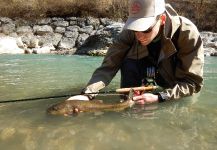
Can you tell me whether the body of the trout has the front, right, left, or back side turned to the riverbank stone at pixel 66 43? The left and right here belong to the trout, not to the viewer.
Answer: right

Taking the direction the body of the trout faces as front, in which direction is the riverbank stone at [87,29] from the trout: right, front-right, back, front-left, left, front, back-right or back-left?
right

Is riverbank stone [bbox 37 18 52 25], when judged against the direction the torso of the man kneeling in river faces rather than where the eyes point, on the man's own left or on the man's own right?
on the man's own right

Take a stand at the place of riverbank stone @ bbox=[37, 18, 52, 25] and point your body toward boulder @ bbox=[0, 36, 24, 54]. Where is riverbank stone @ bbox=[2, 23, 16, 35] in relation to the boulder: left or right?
right

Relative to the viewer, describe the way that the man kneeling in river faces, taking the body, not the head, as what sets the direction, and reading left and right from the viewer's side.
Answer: facing the viewer and to the left of the viewer

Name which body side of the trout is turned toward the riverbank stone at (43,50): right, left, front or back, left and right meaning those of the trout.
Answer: right

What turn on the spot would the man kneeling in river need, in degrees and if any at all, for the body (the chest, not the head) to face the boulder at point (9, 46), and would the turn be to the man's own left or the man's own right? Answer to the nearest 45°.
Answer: approximately 90° to the man's own right

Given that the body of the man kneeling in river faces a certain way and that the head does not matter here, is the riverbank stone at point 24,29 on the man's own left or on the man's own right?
on the man's own right

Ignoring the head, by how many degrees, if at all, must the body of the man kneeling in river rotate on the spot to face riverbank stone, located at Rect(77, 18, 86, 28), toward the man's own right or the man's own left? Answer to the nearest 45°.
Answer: approximately 135° to the man's own right

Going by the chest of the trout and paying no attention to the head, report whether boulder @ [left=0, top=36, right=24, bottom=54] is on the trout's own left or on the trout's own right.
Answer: on the trout's own right

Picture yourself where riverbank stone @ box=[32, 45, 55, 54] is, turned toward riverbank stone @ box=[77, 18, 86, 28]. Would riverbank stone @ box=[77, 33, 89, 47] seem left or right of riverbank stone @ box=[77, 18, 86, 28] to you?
right

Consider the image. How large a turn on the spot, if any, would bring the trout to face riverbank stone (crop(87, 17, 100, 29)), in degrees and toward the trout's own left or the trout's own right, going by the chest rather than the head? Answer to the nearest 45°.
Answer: approximately 90° to the trout's own right

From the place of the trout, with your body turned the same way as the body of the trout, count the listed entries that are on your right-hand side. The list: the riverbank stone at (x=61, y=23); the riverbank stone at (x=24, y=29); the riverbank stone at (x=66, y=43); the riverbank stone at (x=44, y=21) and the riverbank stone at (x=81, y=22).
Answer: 5

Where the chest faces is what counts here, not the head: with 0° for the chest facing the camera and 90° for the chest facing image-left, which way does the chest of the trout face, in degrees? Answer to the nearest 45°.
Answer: approximately 90°

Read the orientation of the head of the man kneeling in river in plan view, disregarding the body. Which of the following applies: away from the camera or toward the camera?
toward the camera
